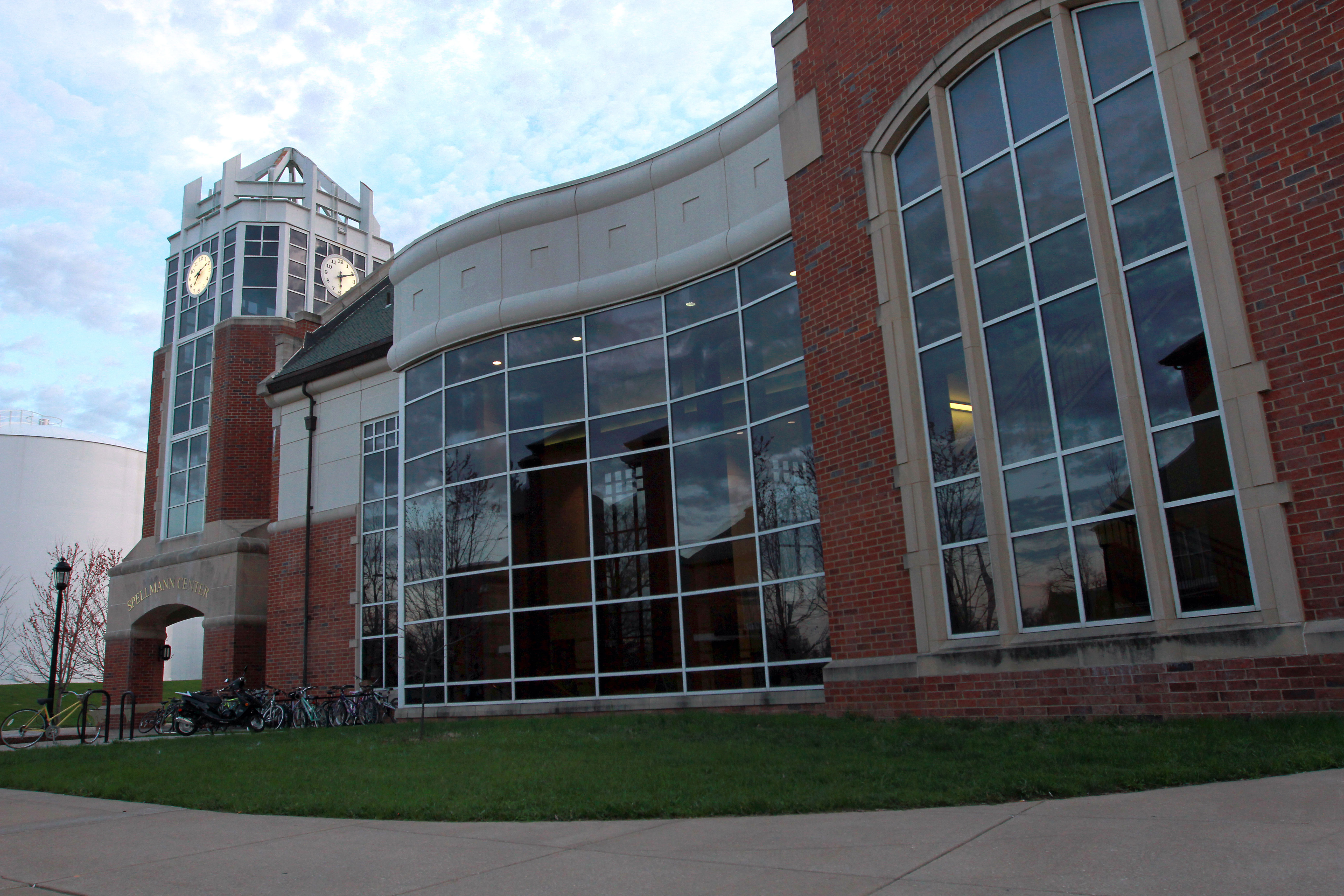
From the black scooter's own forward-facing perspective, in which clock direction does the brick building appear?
The brick building is roughly at 2 o'clock from the black scooter.

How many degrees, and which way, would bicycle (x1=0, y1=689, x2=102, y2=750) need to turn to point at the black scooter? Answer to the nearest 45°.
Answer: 0° — it already faces it

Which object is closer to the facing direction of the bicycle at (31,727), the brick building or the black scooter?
the black scooter

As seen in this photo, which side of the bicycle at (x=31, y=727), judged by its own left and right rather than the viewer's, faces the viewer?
right
